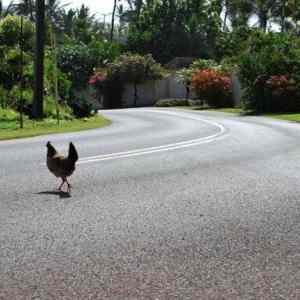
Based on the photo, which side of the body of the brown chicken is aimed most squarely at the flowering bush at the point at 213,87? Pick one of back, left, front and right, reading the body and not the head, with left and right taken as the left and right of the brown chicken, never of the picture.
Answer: right

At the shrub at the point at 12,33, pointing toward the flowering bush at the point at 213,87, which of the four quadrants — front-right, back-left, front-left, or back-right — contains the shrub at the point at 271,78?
front-right

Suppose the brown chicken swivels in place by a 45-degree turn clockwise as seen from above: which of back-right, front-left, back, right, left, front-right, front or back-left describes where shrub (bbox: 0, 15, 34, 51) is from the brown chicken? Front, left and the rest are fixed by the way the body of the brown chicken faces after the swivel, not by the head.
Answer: front-right

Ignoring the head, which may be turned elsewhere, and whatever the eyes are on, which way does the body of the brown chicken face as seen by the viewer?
to the viewer's left

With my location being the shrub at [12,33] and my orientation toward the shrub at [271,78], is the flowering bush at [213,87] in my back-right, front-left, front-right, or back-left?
front-left

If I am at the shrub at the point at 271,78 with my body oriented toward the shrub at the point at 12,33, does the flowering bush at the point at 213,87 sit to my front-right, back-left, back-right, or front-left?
front-right

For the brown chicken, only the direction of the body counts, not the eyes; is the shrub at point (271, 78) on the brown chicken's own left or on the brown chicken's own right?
on the brown chicken's own right
